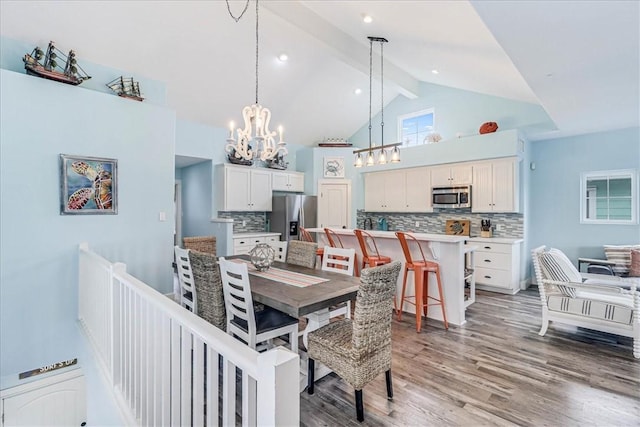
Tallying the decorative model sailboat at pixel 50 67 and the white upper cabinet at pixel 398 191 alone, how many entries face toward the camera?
1

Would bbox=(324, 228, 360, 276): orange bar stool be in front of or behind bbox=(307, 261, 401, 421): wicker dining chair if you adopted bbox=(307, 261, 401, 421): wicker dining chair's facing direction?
in front

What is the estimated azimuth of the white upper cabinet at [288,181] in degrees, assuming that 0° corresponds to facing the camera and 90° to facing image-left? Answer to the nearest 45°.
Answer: approximately 0°

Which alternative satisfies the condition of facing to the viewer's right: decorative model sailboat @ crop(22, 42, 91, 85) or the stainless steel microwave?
the decorative model sailboat

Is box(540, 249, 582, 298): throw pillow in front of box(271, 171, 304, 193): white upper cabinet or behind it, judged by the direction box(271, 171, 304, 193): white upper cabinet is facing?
in front

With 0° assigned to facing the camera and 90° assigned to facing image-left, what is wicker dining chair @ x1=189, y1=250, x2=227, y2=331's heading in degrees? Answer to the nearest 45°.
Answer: approximately 225°

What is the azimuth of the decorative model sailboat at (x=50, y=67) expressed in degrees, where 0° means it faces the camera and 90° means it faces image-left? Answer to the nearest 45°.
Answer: approximately 270°

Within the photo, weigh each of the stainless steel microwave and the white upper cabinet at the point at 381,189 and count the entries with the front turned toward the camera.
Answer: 2

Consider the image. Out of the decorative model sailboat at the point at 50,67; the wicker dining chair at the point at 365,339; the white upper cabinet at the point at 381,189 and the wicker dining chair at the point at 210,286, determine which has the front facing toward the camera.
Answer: the white upper cabinet

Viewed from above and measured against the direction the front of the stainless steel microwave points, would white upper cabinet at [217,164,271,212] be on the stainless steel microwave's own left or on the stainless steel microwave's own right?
on the stainless steel microwave's own right

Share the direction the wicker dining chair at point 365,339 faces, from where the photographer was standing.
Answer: facing away from the viewer and to the left of the viewer
